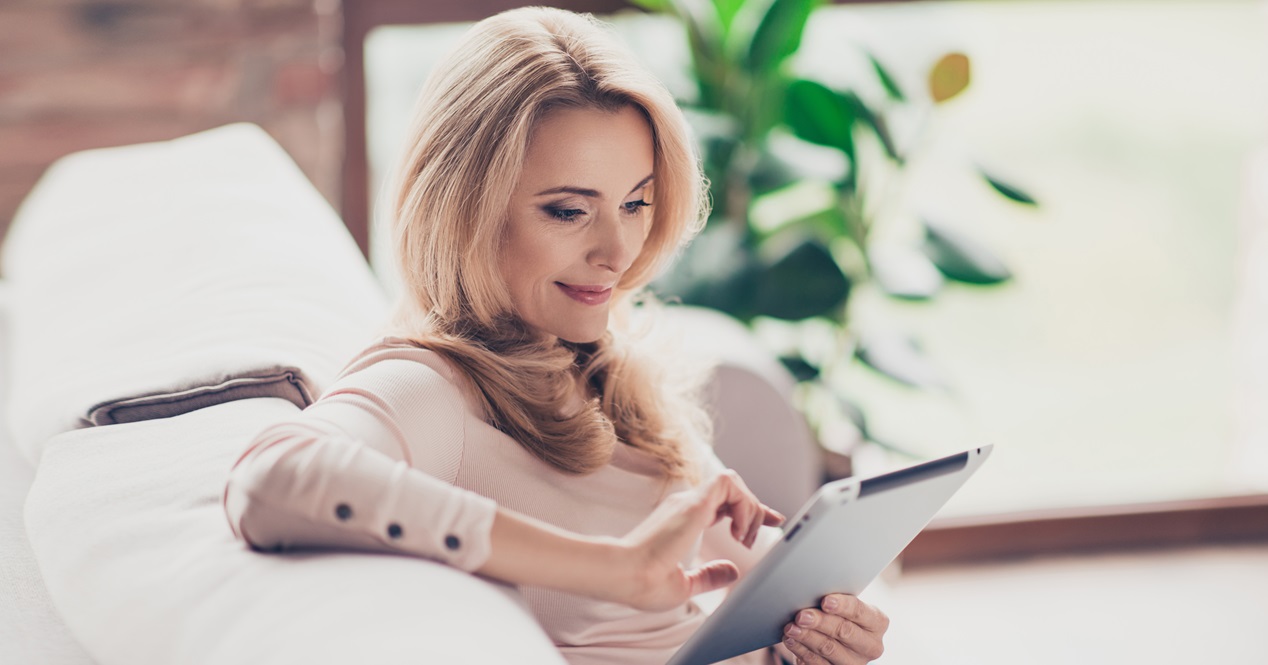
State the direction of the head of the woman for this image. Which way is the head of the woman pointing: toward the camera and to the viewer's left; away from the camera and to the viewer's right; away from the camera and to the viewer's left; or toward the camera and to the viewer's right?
toward the camera and to the viewer's right

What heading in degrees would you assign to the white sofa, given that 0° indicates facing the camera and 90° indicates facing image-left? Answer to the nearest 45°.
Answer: approximately 315°

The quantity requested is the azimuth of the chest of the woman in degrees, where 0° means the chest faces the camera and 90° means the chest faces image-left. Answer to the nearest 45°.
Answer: approximately 315°

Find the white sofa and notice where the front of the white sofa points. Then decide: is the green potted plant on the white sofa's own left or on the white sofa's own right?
on the white sofa's own left
